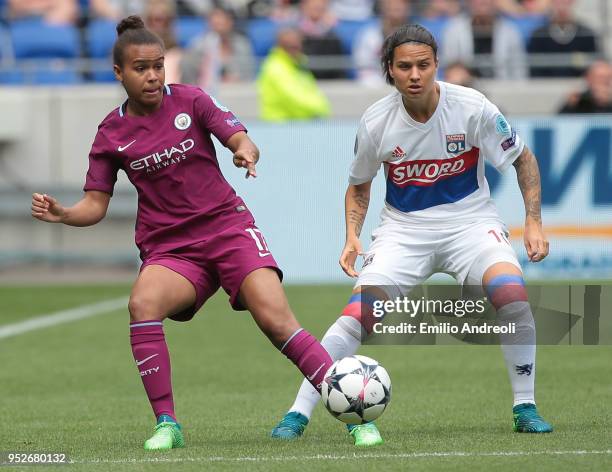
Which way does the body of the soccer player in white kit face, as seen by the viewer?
toward the camera

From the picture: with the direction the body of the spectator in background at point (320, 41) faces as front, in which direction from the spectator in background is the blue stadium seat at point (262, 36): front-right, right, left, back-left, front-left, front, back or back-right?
back-right

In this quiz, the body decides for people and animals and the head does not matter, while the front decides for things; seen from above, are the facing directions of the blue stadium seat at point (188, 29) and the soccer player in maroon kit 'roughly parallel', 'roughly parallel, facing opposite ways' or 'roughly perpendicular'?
roughly parallel

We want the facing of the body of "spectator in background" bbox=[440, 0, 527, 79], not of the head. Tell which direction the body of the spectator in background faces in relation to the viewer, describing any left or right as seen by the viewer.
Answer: facing the viewer

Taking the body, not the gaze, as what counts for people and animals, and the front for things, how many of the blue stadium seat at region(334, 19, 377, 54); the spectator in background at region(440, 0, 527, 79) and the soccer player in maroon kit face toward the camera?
3

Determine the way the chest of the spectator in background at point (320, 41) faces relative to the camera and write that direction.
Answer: toward the camera

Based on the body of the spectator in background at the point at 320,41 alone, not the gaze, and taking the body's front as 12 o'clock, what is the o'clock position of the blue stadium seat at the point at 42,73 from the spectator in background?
The blue stadium seat is roughly at 3 o'clock from the spectator in background.

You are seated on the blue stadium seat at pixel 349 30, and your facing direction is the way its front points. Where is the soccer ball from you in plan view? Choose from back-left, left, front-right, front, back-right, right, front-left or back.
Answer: front

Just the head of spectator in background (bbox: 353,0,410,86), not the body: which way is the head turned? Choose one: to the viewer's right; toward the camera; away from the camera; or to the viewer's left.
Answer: toward the camera

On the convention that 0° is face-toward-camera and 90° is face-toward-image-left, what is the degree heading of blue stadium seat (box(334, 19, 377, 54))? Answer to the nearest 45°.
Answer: approximately 0°

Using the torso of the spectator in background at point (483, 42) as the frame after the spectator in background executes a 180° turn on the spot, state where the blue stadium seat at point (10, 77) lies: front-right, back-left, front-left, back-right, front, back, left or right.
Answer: left

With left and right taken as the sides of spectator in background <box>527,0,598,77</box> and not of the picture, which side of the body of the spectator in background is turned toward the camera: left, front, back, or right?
front

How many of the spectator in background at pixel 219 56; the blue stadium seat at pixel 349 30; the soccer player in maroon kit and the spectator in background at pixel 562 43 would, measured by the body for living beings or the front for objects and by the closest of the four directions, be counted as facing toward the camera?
4
